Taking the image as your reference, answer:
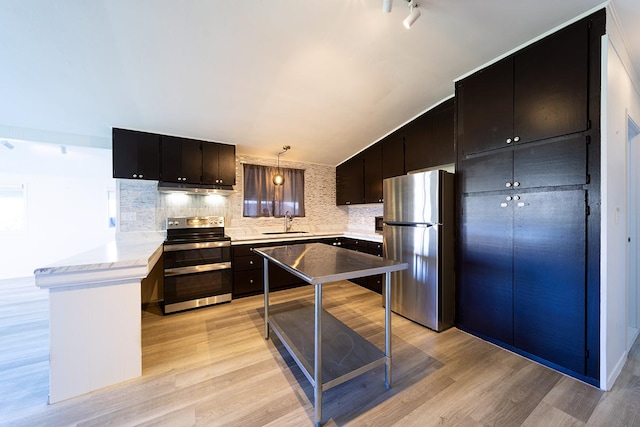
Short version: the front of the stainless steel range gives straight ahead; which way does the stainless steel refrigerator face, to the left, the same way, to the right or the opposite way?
to the right

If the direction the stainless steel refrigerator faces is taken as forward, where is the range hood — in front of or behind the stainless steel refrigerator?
in front

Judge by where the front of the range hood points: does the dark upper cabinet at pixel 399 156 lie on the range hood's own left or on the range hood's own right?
on the range hood's own left

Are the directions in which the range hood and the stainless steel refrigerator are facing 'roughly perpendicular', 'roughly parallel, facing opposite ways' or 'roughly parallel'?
roughly perpendicular

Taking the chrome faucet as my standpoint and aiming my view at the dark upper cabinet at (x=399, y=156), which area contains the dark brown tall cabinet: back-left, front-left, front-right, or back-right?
front-right

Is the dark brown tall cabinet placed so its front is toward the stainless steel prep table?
yes

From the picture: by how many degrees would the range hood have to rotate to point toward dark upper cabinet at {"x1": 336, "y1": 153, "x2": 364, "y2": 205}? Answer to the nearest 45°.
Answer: approximately 90° to its left

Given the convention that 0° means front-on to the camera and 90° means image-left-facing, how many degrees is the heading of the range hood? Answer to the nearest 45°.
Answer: approximately 0°

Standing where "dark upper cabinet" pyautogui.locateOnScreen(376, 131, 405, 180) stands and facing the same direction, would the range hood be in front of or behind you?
in front

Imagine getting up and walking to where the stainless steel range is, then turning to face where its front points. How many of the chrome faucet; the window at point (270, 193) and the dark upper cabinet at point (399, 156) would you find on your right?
0

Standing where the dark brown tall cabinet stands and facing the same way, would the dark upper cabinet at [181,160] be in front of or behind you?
in front

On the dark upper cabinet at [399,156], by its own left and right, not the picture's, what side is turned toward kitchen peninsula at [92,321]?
front

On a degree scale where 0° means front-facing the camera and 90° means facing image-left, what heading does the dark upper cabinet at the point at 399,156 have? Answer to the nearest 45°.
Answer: approximately 45°

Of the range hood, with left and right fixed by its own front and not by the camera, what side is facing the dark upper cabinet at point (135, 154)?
right

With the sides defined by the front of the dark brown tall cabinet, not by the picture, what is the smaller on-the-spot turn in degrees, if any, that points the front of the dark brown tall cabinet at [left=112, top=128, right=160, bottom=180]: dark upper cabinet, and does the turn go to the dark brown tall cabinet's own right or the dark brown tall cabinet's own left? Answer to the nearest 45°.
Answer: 0° — it already faces it

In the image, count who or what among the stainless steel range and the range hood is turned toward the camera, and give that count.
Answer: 2

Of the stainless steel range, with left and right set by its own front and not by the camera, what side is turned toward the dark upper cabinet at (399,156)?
left

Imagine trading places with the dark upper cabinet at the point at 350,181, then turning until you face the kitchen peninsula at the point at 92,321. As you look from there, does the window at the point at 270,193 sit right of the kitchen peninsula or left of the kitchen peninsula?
right

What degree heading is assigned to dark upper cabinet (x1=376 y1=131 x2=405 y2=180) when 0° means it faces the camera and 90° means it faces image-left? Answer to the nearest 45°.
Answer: approximately 45°

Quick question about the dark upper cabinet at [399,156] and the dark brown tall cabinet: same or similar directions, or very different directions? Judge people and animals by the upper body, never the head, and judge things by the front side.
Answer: same or similar directions

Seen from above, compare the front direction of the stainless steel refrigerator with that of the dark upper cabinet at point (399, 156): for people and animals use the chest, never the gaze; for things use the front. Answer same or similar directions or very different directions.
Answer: same or similar directions
